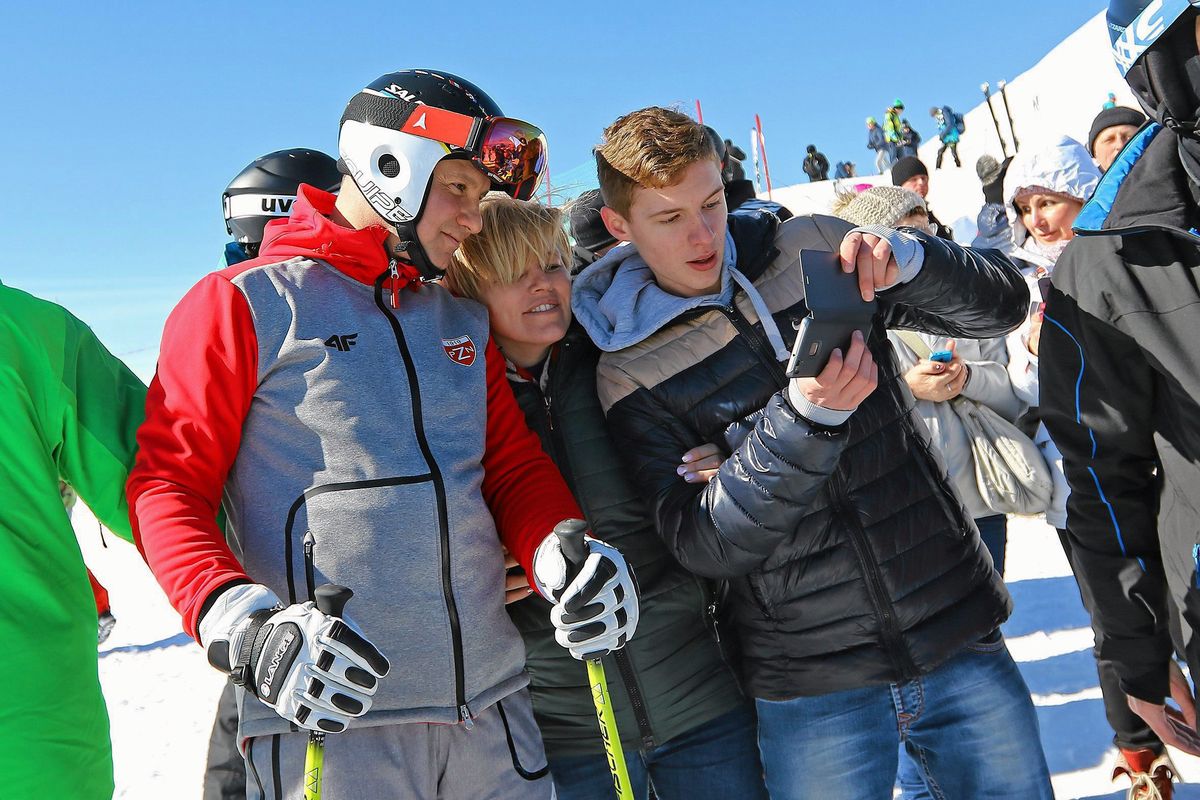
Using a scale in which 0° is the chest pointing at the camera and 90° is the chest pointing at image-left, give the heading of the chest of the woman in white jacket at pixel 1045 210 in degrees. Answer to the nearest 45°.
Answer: approximately 45°

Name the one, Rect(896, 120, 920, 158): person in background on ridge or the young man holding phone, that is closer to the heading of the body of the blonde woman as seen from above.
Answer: the young man holding phone

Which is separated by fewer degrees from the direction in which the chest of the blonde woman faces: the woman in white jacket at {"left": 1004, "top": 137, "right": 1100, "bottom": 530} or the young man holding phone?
the young man holding phone

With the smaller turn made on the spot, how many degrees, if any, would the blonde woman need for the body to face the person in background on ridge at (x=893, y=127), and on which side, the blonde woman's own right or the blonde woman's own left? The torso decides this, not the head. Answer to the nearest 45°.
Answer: approximately 135° to the blonde woman's own left

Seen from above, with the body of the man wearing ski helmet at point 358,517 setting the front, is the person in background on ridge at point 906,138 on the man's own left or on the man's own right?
on the man's own left

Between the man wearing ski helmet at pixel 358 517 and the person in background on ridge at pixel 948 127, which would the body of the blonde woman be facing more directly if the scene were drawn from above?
the man wearing ski helmet
